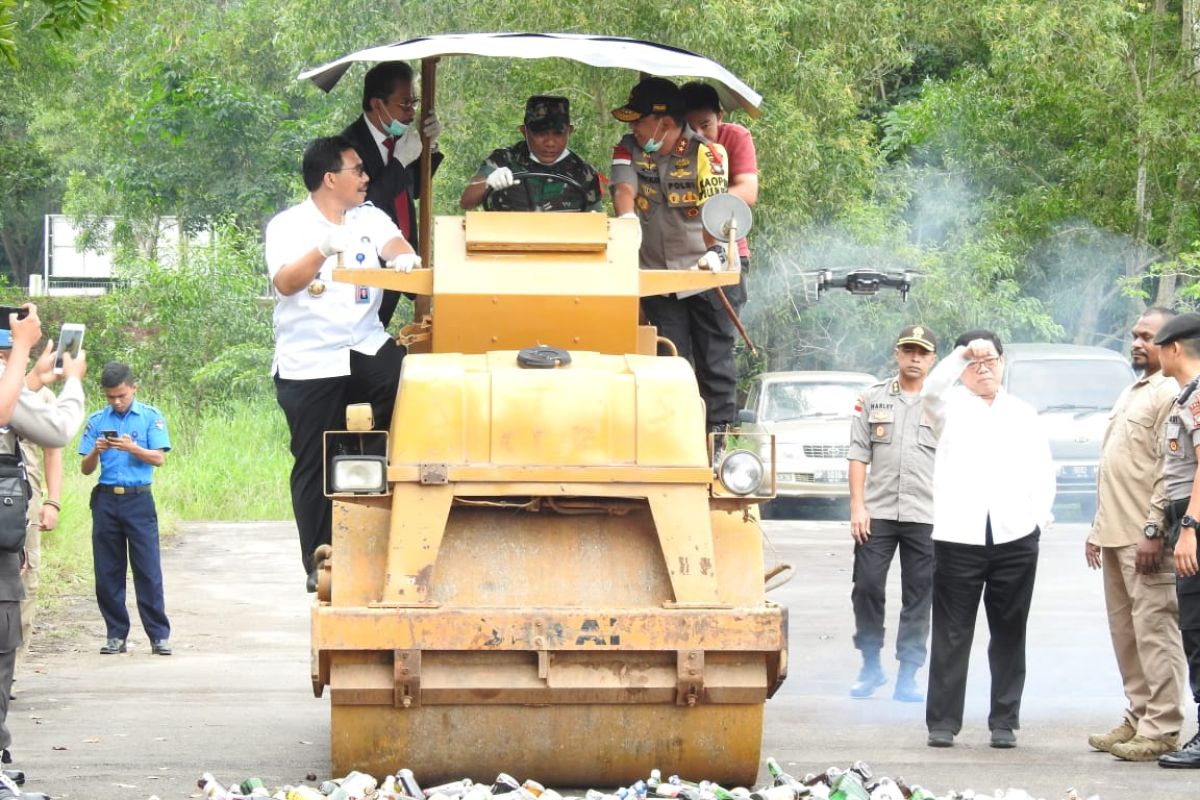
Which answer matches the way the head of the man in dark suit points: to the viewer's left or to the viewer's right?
to the viewer's right

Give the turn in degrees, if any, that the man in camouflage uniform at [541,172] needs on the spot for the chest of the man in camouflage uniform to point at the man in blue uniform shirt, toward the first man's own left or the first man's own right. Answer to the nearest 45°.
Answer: approximately 135° to the first man's own right

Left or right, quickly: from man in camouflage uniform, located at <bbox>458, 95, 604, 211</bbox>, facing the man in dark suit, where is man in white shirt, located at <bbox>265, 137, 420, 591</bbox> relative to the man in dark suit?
left

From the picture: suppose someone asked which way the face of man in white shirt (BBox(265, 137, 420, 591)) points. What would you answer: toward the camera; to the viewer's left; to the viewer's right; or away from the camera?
to the viewer's right

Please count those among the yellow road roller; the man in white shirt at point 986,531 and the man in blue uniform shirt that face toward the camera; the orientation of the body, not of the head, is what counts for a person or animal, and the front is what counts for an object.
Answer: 3

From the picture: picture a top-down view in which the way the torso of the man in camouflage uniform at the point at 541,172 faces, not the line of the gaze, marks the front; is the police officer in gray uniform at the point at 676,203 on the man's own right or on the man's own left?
on the man's own left

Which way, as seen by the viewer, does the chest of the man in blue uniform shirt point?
toward the camera

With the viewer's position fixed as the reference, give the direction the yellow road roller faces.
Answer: facing the viewer

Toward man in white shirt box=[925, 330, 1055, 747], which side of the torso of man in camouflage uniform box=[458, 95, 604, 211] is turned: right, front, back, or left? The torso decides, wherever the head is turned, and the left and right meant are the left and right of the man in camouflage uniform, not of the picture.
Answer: left

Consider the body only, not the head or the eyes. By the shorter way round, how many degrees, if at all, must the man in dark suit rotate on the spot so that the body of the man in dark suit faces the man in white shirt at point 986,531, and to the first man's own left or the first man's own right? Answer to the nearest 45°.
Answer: approximately 45° to the first man's own left

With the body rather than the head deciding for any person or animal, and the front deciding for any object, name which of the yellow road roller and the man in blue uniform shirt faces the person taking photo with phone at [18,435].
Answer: the man in blue uniform shirt

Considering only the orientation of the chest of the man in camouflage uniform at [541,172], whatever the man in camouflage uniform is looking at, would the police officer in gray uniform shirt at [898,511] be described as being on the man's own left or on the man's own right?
on the man's own left
